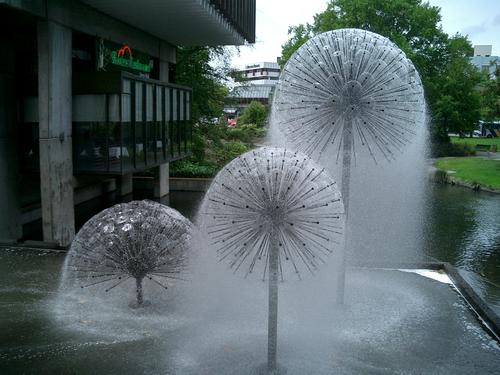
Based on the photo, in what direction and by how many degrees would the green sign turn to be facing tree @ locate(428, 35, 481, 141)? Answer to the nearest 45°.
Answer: approximately 90° to its left

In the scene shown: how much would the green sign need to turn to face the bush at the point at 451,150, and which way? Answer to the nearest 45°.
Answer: approximately 90° to its left

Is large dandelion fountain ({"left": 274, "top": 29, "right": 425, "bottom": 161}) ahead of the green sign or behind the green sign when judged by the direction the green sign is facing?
ahead

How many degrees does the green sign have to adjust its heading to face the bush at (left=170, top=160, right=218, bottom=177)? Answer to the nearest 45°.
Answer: approximately 90° to its left

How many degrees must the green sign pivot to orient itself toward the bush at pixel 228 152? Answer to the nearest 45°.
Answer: approximately 90° to its left

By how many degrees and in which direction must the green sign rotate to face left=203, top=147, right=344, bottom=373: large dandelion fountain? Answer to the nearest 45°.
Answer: approximately 45° to its right

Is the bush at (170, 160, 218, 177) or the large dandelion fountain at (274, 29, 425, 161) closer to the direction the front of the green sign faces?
the large dandelion fountain

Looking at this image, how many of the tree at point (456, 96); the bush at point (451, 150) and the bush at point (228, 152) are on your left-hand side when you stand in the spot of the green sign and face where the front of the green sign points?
3

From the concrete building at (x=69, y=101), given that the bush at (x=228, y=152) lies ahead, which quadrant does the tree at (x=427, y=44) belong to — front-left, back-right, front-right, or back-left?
front-right

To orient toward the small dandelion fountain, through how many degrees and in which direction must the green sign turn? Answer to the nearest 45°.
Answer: approximately 45° to its right

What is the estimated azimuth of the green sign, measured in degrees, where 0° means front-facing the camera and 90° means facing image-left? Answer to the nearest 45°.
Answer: approximately 315°
